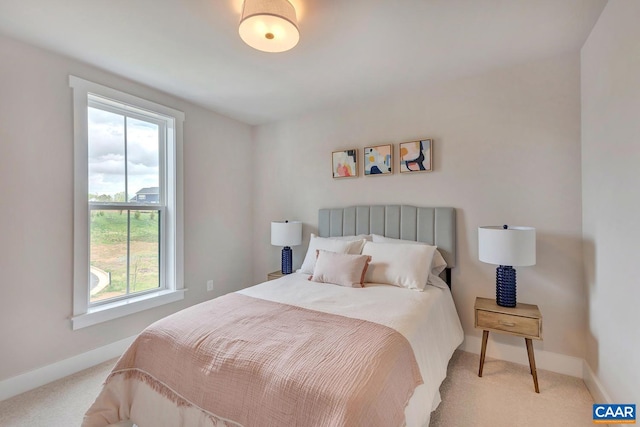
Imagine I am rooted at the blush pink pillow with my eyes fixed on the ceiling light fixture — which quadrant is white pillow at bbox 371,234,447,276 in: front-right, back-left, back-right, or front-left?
back-left

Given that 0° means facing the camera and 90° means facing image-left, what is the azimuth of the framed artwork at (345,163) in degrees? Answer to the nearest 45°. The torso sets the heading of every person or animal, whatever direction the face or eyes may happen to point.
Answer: approximately 45°

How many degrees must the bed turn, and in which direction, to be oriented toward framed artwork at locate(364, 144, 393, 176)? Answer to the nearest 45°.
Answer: approximately 180°

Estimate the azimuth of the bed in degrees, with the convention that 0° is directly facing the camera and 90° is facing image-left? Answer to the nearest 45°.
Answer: approximately 45°

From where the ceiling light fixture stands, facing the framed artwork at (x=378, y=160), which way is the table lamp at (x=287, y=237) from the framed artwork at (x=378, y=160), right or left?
left

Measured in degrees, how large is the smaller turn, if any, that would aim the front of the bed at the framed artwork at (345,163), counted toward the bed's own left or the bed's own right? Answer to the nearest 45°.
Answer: approximately 180°

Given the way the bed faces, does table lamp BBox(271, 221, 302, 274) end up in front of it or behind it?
behind
